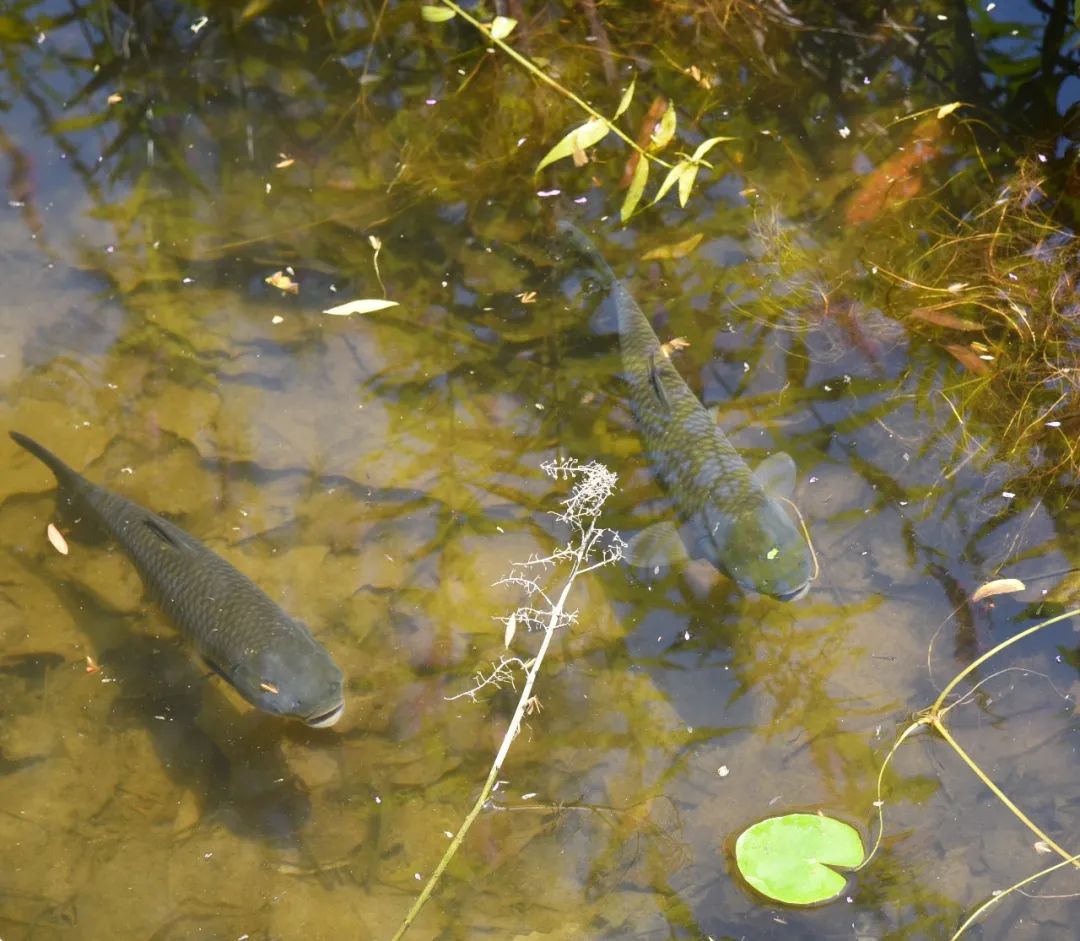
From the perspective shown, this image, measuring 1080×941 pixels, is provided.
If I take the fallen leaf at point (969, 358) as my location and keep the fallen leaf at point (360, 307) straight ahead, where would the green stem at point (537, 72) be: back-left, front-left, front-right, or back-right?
front-right

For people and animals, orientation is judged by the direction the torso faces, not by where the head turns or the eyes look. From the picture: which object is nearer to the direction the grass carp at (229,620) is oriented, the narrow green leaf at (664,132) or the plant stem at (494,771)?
the plant stem

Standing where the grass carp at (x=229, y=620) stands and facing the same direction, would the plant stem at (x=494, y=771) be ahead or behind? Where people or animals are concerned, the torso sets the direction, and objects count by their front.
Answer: ahead

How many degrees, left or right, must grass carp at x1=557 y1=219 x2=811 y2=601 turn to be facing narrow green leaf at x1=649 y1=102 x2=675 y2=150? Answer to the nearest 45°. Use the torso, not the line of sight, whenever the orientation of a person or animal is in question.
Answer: approximately 135° to its left

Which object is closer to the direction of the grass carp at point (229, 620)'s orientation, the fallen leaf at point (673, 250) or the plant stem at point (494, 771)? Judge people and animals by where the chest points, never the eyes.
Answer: the plant stem

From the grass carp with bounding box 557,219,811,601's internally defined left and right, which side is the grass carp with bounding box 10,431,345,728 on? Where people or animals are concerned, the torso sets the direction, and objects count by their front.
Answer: on its right

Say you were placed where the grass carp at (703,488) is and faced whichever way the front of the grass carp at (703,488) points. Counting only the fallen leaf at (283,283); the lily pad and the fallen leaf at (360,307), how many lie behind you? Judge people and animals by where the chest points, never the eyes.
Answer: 2

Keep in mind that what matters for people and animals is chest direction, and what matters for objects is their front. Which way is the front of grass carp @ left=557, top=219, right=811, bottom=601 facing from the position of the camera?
facing the viewer and to the right of the viewer

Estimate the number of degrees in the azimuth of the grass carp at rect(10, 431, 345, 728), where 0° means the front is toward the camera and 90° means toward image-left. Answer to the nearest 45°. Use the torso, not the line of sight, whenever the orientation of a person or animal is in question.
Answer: approximately 315°

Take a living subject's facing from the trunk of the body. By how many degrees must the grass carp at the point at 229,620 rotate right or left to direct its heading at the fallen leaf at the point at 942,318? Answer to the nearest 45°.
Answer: approximately 45° to its left

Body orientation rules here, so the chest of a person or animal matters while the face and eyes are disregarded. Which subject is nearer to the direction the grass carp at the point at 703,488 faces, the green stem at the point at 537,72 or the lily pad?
the lily pad

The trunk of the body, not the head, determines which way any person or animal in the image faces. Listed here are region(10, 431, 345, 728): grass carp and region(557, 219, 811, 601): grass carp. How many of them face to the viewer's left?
0

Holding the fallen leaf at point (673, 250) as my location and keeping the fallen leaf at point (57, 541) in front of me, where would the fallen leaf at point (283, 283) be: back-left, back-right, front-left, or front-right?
front-right

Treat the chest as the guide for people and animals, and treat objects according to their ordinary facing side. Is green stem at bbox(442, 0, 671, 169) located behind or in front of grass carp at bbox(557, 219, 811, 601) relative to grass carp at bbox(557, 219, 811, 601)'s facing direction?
behind

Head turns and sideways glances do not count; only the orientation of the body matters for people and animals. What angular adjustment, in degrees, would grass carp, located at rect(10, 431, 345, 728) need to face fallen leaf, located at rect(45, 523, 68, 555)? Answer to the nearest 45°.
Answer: approximately 180°
